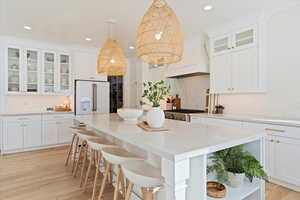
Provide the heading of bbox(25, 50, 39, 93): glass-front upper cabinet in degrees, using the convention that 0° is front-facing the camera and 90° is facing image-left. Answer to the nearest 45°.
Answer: approximately 0°

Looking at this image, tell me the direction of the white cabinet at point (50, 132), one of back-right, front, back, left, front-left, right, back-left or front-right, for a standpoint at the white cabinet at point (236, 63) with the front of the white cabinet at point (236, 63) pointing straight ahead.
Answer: front-right

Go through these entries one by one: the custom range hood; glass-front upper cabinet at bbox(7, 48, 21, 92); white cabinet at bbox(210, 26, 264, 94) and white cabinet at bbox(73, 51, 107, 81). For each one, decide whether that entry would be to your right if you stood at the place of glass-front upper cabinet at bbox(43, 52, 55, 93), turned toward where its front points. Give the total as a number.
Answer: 1

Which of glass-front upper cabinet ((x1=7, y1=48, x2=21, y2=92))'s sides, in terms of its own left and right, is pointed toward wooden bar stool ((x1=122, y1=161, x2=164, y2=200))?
front

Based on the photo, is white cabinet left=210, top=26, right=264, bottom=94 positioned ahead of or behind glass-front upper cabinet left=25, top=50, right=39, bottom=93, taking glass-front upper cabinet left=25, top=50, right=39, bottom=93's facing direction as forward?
ahead

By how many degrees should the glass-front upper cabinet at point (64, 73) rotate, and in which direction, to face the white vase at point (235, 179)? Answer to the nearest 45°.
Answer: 0° — it already faces it
